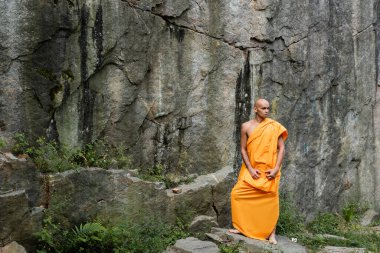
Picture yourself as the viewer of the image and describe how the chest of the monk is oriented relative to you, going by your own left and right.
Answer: facing the viewer

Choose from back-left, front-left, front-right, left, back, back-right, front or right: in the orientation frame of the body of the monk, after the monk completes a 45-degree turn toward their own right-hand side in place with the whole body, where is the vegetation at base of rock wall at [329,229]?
back

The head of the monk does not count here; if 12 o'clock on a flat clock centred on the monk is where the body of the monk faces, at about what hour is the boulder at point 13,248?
The boulder is roughly at 2 o'clock from the monk.

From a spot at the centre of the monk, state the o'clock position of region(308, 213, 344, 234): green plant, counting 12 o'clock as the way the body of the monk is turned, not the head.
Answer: The green plant is roughly at 7 o'clock from the monk.

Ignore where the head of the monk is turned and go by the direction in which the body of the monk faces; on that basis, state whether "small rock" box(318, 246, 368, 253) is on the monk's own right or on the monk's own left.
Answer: on the monk's own left

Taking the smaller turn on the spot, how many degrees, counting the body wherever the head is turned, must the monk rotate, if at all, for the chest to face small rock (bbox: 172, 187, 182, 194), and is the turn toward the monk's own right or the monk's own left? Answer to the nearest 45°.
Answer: approximately 90° to the monk's own right

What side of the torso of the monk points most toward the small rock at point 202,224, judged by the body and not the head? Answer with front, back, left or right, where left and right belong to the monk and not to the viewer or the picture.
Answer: right

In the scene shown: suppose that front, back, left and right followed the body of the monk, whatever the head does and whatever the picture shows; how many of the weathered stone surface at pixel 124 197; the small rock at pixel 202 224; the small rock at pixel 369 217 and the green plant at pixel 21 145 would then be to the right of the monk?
3

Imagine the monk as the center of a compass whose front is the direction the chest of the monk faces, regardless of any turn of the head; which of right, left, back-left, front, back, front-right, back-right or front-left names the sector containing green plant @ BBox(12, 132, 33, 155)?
right

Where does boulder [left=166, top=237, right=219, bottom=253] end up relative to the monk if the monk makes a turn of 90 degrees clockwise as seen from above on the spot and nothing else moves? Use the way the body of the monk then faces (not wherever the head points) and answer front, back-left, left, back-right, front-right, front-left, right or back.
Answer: front-left
